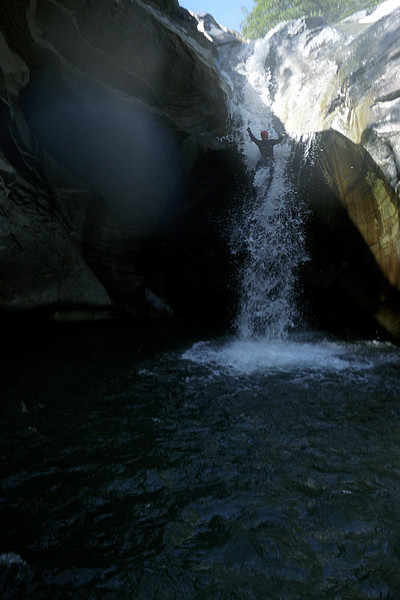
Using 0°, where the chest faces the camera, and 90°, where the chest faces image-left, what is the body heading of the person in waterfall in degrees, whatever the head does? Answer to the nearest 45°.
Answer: approximately 0°
